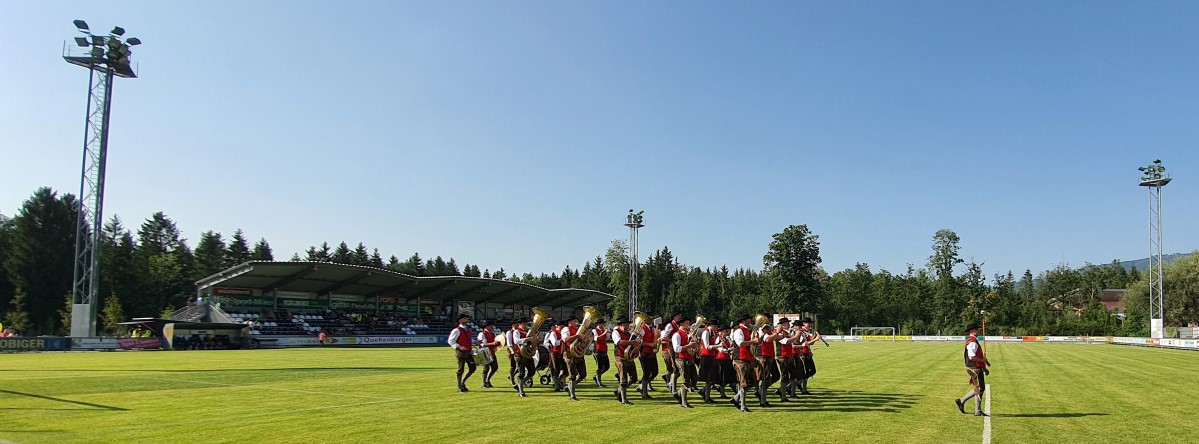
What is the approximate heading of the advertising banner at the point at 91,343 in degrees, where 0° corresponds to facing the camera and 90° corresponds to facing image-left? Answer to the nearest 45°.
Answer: approximately 0°

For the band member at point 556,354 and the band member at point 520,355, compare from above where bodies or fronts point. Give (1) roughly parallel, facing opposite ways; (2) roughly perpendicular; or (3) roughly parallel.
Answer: roughly parallel

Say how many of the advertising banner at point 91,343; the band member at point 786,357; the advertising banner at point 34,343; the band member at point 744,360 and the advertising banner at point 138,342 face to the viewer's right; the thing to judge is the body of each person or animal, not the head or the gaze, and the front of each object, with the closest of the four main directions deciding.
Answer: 2

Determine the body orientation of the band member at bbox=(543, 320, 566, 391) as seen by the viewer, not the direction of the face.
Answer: to the viewer's right

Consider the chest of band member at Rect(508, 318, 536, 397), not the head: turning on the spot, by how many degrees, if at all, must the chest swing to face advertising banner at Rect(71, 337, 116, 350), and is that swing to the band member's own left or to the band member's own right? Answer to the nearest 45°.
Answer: approximately 135° to the band member's own left

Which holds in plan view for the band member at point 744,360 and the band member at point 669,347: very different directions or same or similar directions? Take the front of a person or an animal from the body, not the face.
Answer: same or similar directions

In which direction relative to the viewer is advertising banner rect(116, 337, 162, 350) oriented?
toward the camera

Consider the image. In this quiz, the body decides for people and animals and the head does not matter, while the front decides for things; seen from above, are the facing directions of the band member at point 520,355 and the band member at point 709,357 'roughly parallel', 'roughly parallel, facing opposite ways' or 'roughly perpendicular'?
roughly parallel

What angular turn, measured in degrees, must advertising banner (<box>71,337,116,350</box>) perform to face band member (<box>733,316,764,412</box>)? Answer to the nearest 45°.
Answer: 0° — it already faces them
